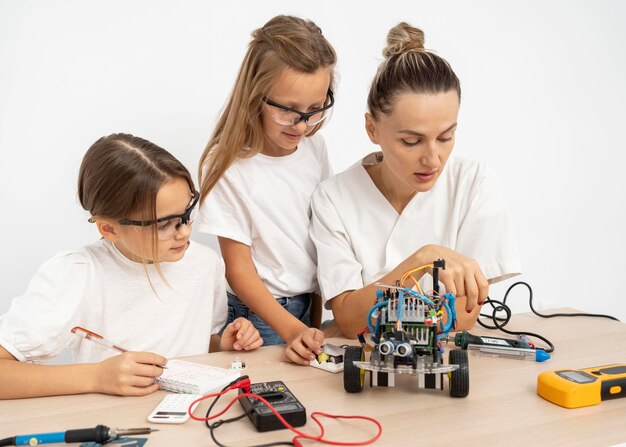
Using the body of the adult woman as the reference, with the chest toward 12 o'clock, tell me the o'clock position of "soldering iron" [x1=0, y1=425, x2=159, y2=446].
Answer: The soldering iron is roughly at 1 o'clock from the adult woman.

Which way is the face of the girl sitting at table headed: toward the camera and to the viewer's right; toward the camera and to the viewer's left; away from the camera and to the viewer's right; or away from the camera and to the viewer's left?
toward the camera and to the viewer's right

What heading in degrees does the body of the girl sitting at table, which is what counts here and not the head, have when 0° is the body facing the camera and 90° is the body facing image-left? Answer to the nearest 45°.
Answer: approximately 315°

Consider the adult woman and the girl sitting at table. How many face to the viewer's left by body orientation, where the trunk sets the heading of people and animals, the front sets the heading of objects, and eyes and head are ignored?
0

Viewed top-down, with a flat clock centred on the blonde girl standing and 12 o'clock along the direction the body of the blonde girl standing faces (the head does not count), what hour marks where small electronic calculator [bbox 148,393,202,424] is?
The small electronic calculator is roughly at 2 o'clock from the blonde girl standing.

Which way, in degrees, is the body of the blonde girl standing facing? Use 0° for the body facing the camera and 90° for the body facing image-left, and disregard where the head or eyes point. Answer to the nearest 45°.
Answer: approximately 315°
